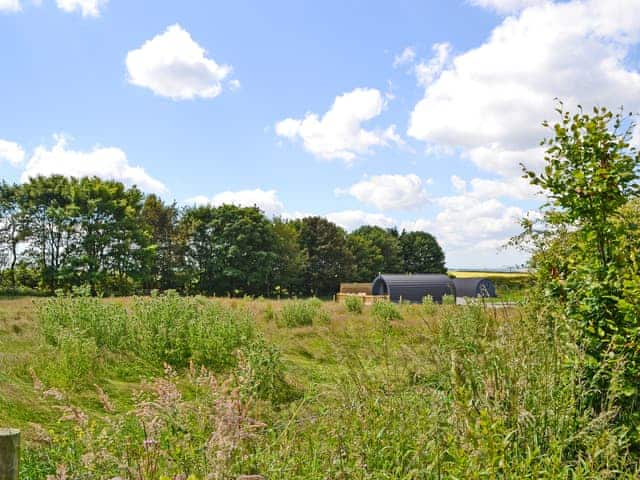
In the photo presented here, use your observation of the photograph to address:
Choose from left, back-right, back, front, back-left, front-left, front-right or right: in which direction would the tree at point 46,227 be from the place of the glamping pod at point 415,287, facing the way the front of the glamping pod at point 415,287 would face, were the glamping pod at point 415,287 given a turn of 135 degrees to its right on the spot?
left

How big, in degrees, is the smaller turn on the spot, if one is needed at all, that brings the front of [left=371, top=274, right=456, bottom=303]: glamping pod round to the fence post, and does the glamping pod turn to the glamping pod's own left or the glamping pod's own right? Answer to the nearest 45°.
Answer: approximately 45° to the glamping pod's own left

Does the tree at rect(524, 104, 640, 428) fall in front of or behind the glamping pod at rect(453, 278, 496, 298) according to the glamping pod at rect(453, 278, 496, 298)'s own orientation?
in front

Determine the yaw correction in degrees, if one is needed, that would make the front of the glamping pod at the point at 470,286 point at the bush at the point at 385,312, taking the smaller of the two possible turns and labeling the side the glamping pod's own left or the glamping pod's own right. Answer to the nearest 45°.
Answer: approximately 45° to the glamping pod's own right

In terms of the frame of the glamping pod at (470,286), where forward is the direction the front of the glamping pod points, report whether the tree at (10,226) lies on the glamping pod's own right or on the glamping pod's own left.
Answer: on the glamping pod's own right

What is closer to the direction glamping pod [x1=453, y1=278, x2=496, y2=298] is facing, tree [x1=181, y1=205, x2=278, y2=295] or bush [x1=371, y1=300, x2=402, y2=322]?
the bush

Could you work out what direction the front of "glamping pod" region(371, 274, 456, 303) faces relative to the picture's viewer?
facing the viewer and to the left of the viewer

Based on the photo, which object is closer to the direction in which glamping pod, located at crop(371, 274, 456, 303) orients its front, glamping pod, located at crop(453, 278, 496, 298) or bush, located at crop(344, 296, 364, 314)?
the bush

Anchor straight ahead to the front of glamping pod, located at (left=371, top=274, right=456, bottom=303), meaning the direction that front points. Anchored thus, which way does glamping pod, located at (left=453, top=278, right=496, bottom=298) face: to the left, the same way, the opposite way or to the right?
to the left

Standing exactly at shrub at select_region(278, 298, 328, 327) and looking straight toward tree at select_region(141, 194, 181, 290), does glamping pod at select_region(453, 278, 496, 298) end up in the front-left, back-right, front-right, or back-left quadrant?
front-right

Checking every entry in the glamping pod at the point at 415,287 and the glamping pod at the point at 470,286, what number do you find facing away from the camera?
0

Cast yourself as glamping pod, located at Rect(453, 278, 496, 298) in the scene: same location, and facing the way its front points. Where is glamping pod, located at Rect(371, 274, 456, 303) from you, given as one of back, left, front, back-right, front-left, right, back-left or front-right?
right

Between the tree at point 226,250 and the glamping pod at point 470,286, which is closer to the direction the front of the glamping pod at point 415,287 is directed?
the tree

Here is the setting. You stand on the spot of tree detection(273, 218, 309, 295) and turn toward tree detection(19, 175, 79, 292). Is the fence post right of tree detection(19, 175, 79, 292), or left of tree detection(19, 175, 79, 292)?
left

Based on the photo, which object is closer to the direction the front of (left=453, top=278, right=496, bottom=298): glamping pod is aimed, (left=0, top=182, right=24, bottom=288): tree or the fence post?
the fence post
